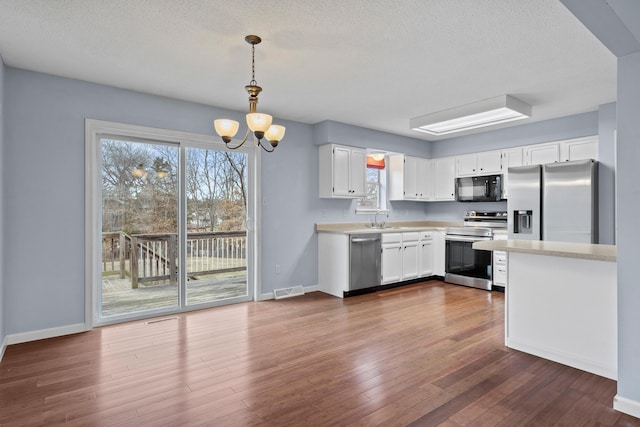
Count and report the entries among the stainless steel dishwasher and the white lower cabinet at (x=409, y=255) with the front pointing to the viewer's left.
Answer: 0

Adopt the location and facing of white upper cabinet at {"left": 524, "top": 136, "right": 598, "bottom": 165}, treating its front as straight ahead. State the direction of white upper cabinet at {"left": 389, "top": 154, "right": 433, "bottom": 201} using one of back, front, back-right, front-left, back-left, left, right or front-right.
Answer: front-right

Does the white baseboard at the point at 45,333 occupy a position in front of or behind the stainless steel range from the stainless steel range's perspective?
in front

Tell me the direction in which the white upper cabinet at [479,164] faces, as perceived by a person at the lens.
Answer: facing the viewer and to the left of the viewer

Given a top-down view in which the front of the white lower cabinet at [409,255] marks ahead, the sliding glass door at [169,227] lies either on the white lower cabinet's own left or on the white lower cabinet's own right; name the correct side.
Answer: on the white lower cabinet's own right

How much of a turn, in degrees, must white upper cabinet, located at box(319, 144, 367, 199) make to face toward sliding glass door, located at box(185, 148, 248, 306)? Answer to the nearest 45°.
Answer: approximately 90° to its right

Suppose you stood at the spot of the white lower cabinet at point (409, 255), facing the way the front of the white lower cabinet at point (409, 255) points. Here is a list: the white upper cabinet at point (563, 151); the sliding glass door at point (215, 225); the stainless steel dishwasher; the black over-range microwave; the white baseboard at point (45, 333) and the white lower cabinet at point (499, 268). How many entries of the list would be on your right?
3

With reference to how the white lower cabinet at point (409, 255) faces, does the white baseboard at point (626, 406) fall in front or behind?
in front

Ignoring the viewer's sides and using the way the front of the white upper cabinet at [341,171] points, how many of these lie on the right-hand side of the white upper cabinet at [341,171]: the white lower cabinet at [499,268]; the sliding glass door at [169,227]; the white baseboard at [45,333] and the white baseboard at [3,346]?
3

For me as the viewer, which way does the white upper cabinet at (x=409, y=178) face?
facing the viewer and to the right of the viewer

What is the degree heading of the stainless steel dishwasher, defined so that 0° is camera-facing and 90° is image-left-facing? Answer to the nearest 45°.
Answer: approximately 315°

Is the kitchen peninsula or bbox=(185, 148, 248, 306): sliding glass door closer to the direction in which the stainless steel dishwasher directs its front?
the kitchen peninsula
